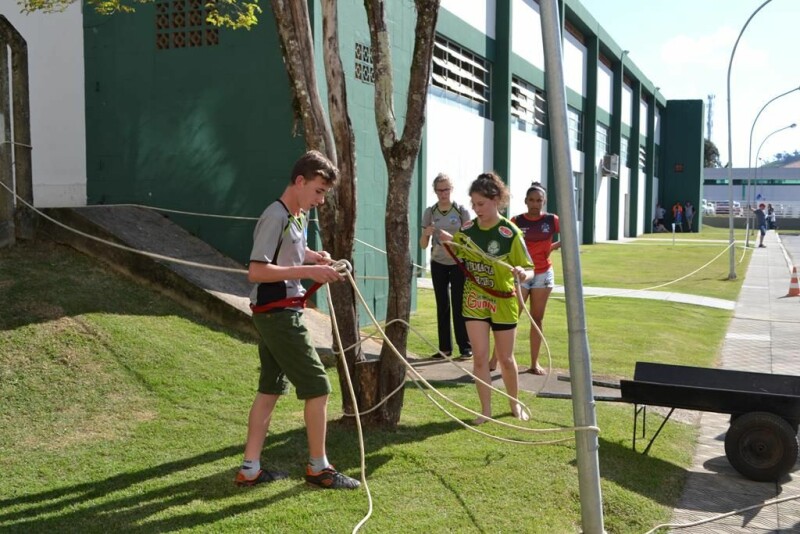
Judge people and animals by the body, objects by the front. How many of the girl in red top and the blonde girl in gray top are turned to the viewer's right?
0

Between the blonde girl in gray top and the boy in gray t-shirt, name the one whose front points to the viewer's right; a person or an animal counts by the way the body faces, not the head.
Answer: the boy in gray t-shirt

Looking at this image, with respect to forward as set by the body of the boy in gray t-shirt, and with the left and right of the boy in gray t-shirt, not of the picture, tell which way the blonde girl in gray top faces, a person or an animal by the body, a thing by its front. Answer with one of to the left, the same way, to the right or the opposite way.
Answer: to the right

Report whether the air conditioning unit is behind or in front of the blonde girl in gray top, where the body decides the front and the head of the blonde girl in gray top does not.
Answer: behind

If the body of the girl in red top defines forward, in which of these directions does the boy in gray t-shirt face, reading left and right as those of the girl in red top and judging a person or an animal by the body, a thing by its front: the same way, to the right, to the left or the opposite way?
to the left

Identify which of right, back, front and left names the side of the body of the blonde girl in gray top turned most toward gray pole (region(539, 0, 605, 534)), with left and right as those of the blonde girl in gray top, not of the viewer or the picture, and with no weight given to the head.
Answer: front

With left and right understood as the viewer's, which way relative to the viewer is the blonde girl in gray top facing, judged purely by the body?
facing the viewer

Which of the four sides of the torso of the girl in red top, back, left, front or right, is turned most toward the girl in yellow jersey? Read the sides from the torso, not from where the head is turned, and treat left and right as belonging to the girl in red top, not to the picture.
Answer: front

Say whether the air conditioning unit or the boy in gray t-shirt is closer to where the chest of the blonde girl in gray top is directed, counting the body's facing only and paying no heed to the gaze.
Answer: the boy in gray t-shirt

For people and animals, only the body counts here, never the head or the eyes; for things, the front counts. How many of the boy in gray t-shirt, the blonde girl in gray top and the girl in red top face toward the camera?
2

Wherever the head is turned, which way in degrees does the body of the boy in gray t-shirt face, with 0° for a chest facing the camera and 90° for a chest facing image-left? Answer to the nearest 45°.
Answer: approximately 270°

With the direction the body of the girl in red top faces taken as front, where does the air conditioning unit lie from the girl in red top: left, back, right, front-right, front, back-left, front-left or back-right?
back

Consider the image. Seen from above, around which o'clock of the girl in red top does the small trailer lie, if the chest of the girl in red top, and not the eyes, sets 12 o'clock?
The small trailer is roughly at 11 o'clock from the girl in red top.

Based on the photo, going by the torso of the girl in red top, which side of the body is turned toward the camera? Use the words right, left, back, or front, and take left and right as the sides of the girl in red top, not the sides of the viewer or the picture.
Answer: front
